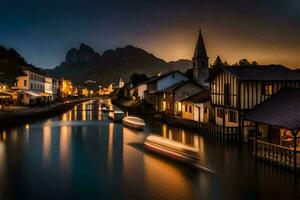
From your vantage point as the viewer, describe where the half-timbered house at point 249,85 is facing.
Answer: facing the viewer and to the left of the viewer

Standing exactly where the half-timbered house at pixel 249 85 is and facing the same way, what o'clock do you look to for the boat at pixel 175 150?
The boat is roughly at 12 o'clock from the half-timbered house.

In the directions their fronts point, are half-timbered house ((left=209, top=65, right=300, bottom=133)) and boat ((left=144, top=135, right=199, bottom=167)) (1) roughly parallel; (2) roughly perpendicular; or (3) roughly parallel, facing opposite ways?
roughly perpendicular
